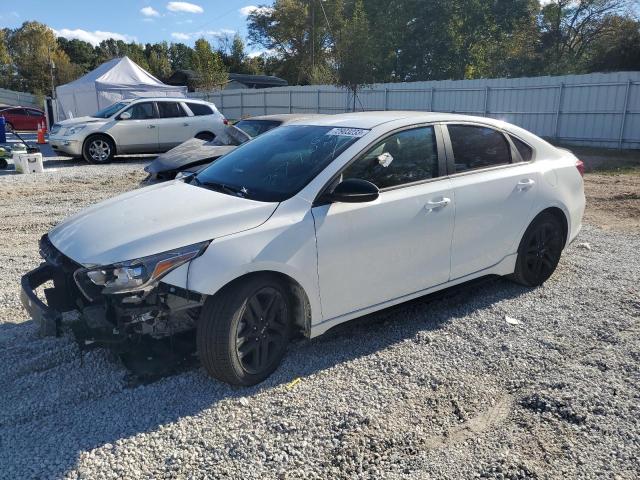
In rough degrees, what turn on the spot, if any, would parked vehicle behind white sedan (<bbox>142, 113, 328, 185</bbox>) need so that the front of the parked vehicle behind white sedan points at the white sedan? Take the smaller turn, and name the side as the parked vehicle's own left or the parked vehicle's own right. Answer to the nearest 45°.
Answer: approximately 45° to the parked vehicle's own left

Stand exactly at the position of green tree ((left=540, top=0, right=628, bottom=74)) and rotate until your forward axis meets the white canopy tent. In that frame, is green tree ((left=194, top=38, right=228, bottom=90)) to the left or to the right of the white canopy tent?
right

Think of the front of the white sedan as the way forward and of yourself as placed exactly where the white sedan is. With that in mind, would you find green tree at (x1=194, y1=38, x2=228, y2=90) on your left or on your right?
on your right

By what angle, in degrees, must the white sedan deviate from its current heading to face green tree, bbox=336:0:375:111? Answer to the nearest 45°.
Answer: approximately 135° to its right

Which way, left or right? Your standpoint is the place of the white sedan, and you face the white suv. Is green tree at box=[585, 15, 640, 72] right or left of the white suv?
right

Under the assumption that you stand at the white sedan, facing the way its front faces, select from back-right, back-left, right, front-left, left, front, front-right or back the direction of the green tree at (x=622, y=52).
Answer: back

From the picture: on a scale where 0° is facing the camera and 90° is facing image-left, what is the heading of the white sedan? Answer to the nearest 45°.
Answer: approximately 45°

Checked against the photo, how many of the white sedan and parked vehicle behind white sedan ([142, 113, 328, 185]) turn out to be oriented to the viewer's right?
0

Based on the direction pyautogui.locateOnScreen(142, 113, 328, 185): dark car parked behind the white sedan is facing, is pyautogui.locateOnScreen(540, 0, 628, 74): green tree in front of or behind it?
behind

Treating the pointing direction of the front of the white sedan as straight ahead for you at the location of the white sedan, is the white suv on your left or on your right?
on your right

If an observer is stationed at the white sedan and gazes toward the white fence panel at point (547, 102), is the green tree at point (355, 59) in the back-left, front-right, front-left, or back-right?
front-left

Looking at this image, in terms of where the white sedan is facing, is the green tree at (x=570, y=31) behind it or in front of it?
behind

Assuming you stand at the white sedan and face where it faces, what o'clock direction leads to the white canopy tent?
The white canopy tent is roughly at 4 o'clock from the white sedan.
